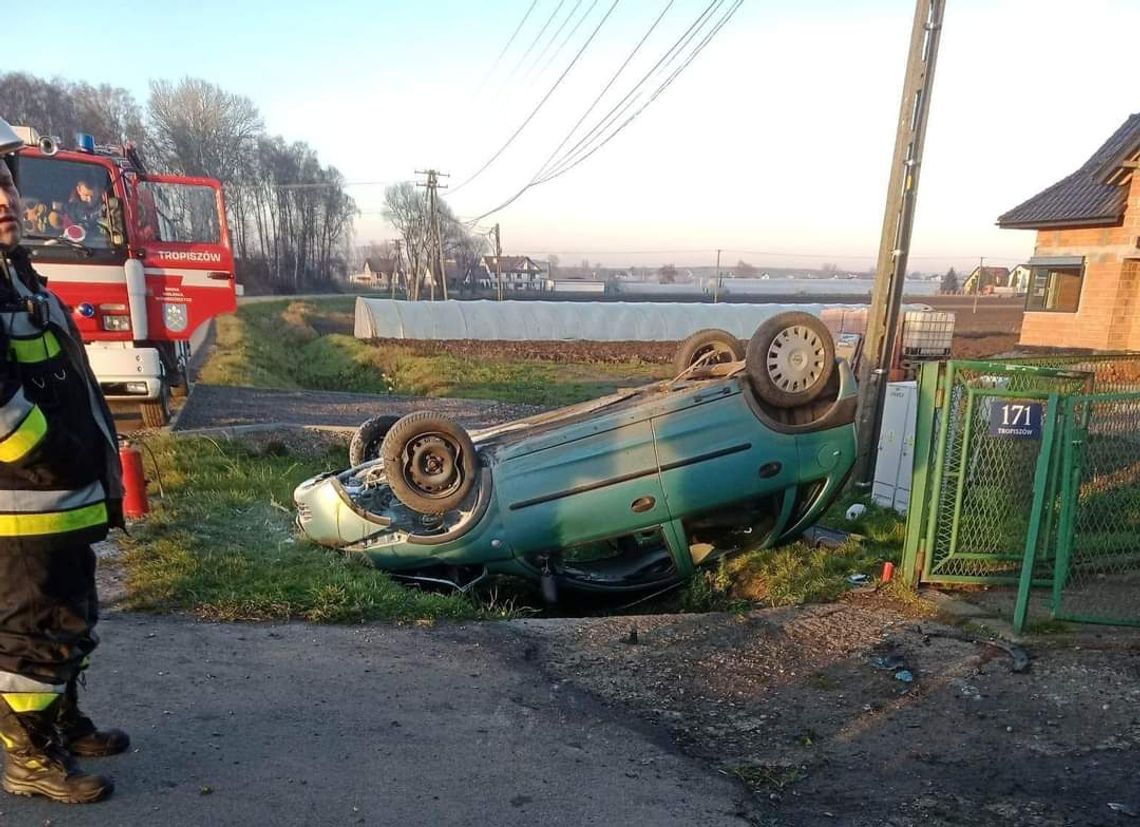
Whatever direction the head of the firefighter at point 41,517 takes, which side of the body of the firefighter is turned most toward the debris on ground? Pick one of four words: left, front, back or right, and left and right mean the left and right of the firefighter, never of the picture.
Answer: front

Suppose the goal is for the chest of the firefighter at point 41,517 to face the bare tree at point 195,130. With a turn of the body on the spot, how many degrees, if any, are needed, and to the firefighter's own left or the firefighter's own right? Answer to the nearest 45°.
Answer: approximately 90° to the firefighter's own left

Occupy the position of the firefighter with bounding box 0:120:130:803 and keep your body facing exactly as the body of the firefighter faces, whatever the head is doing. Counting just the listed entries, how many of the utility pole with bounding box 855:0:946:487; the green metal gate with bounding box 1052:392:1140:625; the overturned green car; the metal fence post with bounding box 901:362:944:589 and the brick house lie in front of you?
5

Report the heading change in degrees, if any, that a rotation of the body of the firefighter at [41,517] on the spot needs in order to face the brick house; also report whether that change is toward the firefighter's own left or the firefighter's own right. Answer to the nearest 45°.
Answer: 0° — they already face it

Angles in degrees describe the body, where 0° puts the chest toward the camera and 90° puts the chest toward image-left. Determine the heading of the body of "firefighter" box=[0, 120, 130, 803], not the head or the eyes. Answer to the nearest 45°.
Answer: approximately 270°

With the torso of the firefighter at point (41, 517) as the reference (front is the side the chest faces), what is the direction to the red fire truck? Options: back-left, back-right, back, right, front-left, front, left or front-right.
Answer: left

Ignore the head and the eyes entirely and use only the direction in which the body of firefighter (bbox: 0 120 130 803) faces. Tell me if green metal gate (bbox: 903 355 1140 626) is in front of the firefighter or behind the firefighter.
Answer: in front

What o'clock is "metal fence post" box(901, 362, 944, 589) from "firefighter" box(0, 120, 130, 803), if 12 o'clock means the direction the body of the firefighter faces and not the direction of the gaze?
The metal fence post is roughly at 12 o'clock from the firefighter.

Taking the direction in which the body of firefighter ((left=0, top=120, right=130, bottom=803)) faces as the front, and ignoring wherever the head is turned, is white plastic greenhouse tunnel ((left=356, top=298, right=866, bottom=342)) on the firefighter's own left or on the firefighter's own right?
on the firefighter's own left

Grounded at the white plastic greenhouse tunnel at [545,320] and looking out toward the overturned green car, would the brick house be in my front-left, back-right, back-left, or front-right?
front-left

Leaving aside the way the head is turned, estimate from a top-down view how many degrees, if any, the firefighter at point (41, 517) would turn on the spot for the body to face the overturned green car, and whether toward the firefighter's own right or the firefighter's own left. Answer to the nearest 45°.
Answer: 0° — they already face it
